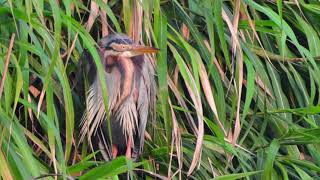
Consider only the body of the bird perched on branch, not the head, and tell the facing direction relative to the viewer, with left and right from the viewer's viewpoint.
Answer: facing the viewer
